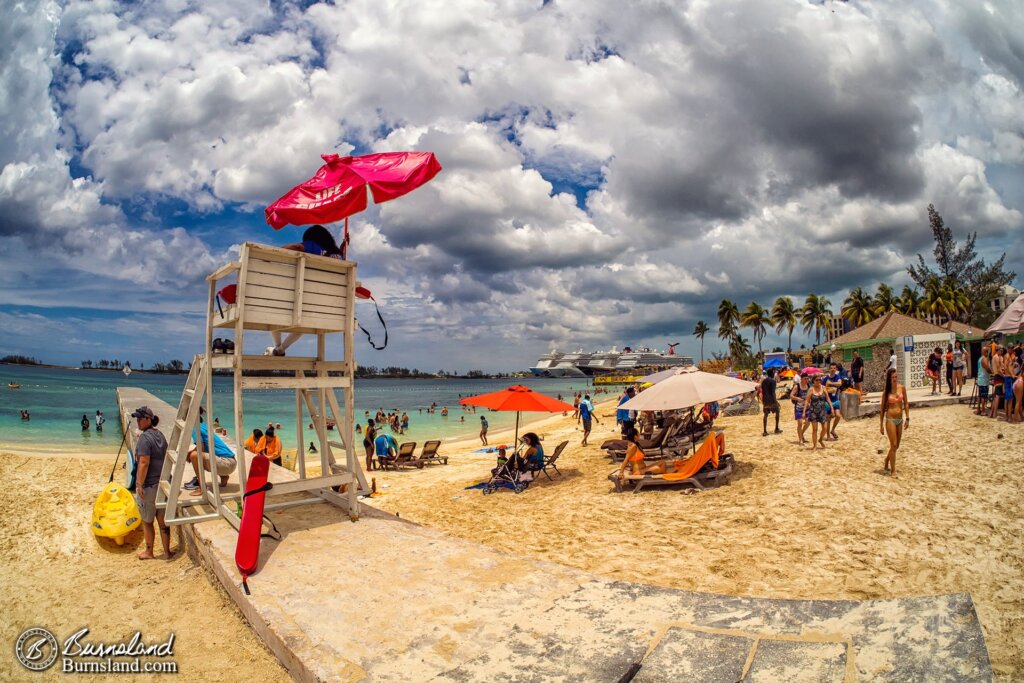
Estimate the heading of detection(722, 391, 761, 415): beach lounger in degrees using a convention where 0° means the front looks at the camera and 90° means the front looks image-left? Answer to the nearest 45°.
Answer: approximately 90°

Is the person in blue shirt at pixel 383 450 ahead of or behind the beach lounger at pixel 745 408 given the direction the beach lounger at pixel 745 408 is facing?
ahead

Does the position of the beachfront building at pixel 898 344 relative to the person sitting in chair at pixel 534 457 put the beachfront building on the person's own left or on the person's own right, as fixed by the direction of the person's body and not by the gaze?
on the person's own right

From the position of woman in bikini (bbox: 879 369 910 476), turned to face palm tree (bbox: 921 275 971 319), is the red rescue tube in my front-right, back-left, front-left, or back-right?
back-left

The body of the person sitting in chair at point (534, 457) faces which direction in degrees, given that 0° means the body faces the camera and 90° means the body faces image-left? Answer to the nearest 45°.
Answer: approximately 135°

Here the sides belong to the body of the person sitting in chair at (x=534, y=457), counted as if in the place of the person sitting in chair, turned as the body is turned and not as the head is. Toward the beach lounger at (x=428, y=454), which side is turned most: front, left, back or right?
front

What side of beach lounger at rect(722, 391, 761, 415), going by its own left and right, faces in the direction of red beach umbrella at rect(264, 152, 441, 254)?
left

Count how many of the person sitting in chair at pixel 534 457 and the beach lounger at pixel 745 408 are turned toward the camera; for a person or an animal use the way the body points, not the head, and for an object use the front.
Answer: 0

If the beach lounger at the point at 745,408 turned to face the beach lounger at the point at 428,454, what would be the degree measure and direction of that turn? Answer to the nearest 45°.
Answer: approximately 45° to its left
